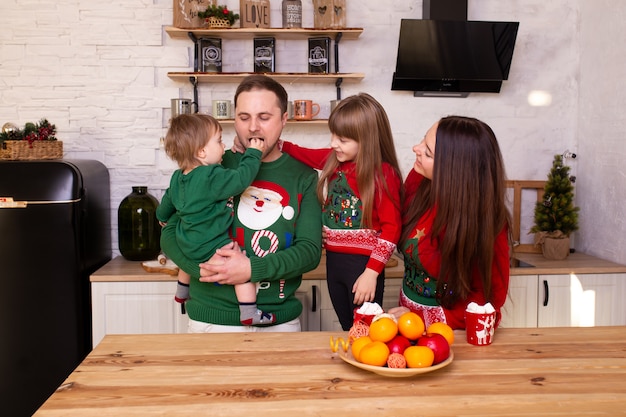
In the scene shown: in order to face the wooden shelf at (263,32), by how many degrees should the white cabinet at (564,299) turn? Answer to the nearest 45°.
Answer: approximately 90° to its right

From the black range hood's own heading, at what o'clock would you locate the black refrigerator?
The black refrigerator is roughly at 2 o'clock from the black range hood.

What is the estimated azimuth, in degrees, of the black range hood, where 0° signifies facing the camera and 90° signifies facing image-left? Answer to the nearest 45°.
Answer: approximately 0°

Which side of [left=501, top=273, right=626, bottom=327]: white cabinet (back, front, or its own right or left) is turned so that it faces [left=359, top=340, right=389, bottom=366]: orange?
front

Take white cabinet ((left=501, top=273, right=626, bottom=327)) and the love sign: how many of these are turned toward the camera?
2

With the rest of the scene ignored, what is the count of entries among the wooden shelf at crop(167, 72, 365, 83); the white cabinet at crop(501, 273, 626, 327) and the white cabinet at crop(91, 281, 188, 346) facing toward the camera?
3

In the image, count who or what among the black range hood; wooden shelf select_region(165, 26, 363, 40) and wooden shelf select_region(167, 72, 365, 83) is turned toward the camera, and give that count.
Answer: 3

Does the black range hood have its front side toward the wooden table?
yes

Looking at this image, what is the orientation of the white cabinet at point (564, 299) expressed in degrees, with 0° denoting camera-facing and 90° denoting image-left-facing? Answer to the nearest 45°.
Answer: approximately 0°

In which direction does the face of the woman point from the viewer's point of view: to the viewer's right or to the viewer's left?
to the viewer's left
